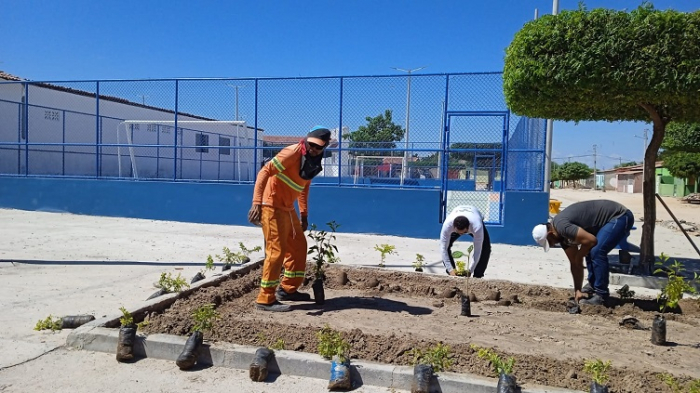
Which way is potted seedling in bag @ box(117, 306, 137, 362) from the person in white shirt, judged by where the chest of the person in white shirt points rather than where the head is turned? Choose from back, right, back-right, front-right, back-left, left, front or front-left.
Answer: front-right

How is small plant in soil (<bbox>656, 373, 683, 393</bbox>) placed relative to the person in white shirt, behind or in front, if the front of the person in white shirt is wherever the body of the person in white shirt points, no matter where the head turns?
in front

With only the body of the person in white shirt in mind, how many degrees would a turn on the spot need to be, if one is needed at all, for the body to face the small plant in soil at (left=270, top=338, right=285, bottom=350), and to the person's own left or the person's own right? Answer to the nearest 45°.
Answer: approximately 45° to the person's own right

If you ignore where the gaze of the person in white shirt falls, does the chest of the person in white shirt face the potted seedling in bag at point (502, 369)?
yes

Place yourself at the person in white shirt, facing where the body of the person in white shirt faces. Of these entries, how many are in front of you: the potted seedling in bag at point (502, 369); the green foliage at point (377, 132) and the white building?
1

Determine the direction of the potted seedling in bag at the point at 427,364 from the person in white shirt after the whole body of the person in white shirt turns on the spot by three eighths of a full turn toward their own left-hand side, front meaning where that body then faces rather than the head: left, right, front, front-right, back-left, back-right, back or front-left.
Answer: back-right

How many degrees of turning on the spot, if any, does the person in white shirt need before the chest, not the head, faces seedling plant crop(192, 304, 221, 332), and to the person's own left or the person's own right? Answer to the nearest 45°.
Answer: approximately 45° to the person's own right

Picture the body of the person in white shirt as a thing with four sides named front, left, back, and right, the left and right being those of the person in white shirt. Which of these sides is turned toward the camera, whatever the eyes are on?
front

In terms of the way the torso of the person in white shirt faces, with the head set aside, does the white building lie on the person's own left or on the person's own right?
on the person's own right

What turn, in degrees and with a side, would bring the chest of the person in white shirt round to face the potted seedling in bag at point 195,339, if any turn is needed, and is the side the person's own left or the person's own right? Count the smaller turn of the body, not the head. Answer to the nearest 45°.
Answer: approximately 45° to the person's own right

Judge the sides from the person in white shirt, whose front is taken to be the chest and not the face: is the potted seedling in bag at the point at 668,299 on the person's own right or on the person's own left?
on the person's own left

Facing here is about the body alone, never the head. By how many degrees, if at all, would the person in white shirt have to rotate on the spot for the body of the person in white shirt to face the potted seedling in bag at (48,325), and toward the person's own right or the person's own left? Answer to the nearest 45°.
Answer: approximately 45° to the person's own right

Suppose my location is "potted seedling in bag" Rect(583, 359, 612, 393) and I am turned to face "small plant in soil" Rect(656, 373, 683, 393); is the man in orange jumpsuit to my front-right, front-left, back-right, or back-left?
back-left

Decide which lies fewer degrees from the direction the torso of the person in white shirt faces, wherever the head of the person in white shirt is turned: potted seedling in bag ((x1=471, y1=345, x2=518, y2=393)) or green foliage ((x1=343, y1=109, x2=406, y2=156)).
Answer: the potted seedling in bag

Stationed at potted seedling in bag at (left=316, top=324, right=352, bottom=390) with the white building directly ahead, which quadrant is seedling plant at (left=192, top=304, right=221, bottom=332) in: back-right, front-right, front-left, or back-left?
front-left
